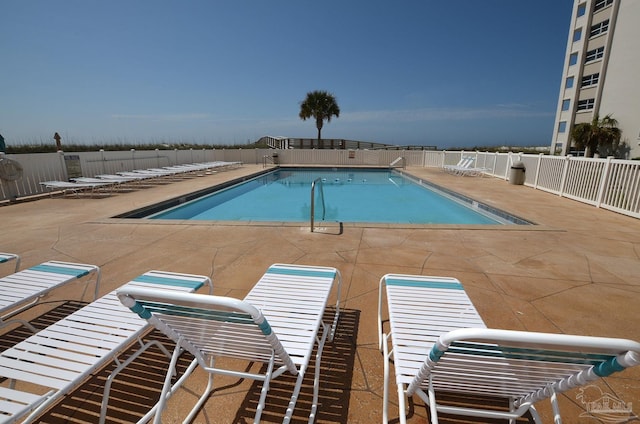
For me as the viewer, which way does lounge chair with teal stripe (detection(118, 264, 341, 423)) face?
facing away from the viewer and to the right of the viewer

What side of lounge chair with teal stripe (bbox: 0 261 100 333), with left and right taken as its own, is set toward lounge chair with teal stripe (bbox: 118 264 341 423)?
right

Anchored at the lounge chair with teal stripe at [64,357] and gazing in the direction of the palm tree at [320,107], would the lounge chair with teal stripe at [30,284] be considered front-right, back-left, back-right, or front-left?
front-left

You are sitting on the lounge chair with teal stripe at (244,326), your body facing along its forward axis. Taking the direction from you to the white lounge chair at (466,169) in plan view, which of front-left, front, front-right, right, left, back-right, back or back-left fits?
front

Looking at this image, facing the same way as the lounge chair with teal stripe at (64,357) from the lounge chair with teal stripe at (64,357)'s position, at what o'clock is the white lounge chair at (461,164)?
The white lounge chair is roughly at 1 o'clock from the lounge chair with teal stripe.

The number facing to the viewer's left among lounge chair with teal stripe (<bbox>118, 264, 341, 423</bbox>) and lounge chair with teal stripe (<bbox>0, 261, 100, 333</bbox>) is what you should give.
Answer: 0

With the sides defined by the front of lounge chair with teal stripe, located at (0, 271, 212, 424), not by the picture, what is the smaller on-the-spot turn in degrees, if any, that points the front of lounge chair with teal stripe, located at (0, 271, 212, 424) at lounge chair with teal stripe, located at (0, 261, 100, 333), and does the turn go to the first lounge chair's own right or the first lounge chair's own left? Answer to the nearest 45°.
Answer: approximately 45° to the first lounge chair's own left

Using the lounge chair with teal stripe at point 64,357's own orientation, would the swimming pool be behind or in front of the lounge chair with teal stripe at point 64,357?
in front

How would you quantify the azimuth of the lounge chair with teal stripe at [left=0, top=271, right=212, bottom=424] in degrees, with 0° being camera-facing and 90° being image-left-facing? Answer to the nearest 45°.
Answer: approximately 225°

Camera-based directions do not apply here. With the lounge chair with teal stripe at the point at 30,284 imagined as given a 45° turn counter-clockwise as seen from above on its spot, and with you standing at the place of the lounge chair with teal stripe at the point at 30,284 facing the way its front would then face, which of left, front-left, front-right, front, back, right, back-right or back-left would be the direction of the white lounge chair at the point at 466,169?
right

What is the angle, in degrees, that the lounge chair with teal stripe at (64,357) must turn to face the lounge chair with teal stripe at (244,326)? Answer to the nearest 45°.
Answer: approximately 90° to its right

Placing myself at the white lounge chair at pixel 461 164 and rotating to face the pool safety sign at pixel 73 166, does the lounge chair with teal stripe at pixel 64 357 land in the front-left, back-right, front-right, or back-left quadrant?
front-left

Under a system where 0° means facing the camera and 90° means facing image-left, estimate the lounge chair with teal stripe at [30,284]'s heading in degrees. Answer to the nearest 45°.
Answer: approximately 225°

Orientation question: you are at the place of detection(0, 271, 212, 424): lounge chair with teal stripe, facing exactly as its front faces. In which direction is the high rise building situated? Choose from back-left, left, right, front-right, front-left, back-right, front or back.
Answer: front-right

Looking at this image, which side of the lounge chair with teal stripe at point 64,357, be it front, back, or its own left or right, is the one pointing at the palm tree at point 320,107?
front

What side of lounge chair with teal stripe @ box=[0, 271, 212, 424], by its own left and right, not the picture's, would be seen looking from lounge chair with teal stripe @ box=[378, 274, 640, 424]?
right

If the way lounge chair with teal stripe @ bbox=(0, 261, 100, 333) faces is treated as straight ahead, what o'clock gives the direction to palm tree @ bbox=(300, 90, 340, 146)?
The palm tree is roughly at 12 o'clock from the lounge chair with teal stripe.

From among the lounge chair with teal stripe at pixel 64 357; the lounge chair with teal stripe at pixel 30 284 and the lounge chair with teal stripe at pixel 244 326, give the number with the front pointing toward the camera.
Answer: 0

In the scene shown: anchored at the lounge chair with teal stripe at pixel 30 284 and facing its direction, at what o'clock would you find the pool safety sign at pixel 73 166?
The pool safety sign is roughly at 11 o'clock from the lounge chair with teal stripe.

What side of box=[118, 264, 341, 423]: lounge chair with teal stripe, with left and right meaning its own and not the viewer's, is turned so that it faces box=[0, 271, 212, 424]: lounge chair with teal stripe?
left
